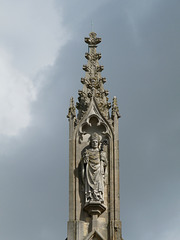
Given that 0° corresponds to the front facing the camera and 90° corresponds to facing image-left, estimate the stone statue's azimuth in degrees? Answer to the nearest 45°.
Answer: approximately 0°
